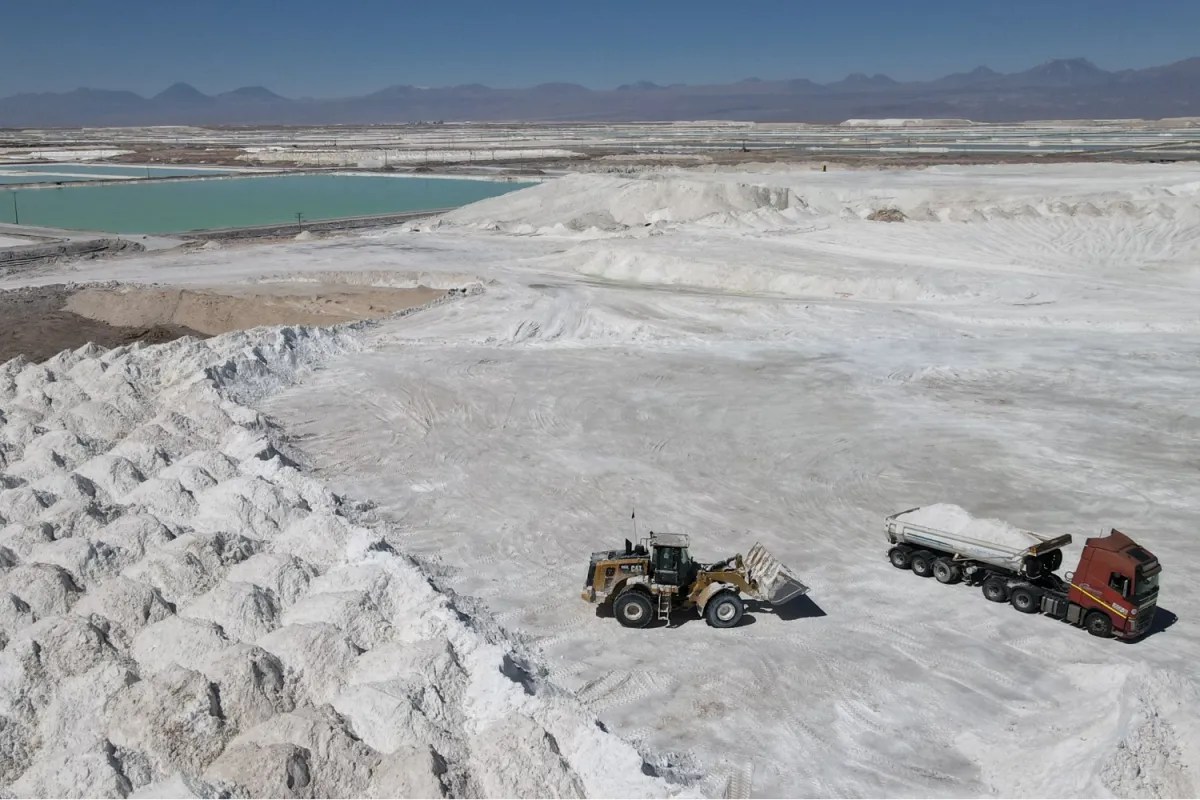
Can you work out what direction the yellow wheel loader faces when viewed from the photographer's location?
facing to the right of the viewer

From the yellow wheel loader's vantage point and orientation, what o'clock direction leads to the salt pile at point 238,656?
The salt pile is roughly at 5 o'clock from the yellow wheel loader.

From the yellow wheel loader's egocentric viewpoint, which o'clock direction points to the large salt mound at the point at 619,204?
The large salt mound is roughly at 9 o'clock from the yellow wheel loader.

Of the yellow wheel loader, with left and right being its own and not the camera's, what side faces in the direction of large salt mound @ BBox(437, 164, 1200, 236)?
left
